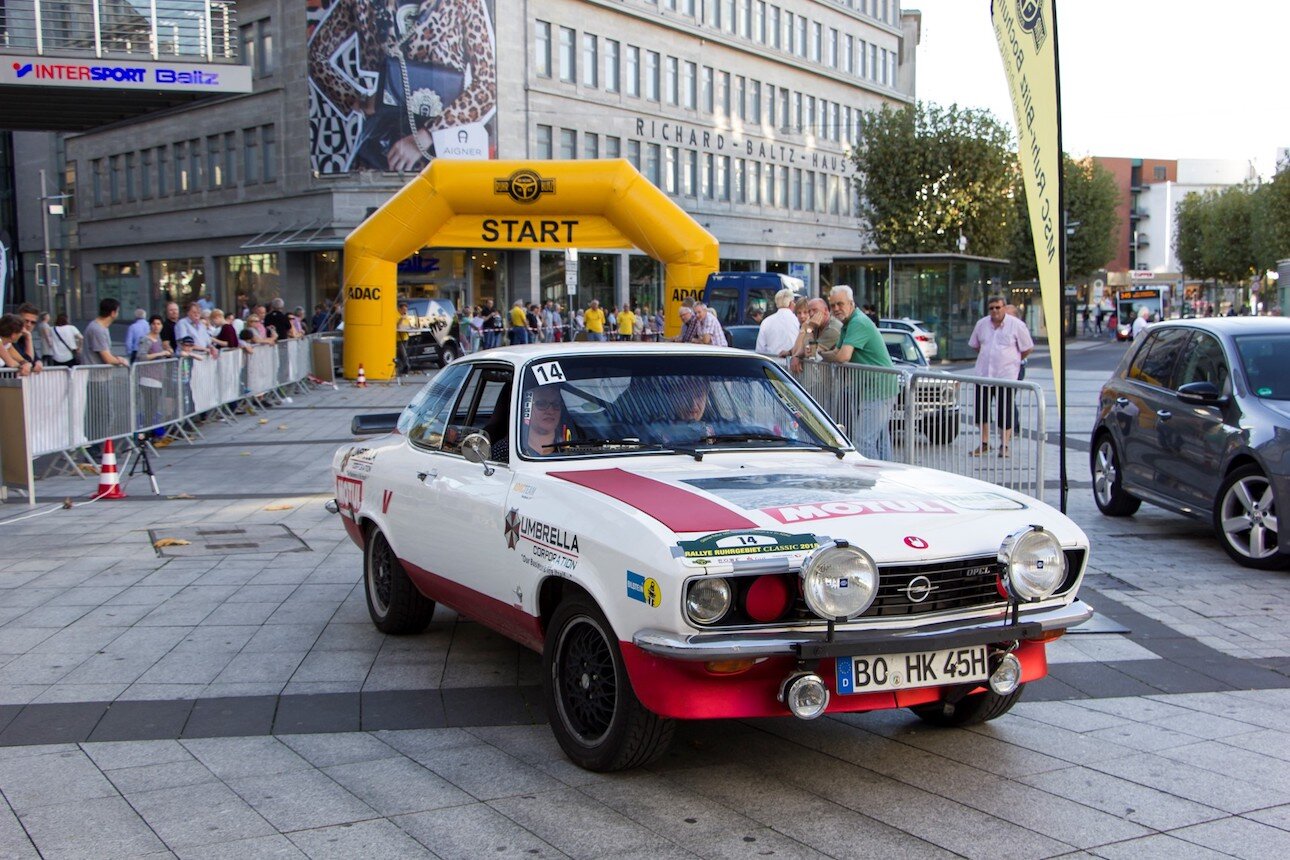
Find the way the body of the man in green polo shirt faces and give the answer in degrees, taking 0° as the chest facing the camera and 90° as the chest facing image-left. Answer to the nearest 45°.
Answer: approximately 90°

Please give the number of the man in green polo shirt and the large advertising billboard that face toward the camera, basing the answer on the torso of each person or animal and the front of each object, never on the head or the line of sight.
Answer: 1

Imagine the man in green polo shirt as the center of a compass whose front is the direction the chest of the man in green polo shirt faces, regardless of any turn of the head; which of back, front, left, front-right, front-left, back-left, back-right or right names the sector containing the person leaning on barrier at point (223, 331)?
front-right

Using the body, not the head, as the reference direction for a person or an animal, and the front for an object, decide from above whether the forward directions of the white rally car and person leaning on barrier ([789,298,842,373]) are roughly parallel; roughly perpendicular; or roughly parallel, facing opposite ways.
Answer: roughly perpendicular

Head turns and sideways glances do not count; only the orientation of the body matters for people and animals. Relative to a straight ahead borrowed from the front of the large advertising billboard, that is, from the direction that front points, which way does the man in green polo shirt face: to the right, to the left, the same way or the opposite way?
to the right

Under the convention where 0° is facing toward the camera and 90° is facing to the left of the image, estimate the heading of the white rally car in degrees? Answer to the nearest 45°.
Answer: approximately 315°
